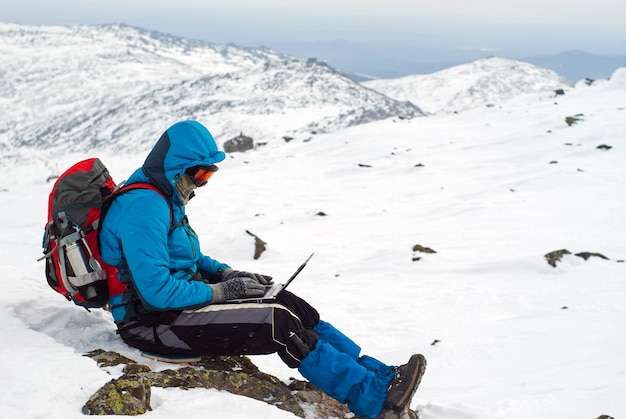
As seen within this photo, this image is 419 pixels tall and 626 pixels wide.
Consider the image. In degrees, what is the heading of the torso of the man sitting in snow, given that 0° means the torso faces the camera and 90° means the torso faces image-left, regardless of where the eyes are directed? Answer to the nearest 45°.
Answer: approximately 270°

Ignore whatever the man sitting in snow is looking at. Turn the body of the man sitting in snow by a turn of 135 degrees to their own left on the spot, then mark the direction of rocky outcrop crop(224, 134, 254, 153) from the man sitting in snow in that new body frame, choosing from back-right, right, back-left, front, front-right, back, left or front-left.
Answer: front-right

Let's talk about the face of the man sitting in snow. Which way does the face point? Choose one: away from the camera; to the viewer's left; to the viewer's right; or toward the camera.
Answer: to the viewer's right

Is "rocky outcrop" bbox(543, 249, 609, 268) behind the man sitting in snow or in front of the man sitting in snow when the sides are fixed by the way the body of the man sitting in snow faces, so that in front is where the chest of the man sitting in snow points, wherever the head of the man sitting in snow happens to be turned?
in front
